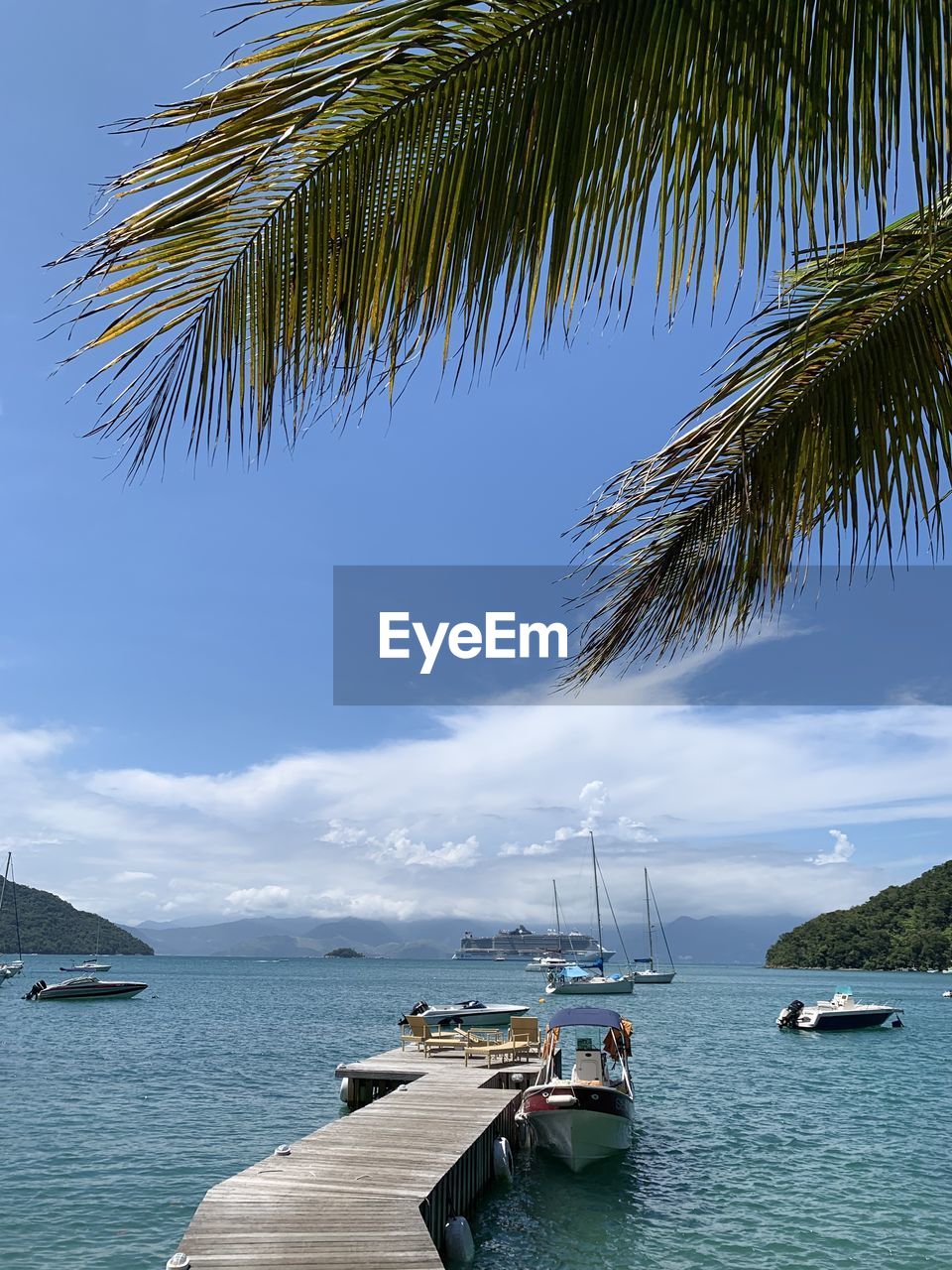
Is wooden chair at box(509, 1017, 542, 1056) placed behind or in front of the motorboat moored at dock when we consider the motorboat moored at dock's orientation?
behind

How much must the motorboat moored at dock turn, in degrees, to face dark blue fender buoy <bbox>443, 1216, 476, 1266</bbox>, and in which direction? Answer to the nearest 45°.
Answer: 0° — it already faces it

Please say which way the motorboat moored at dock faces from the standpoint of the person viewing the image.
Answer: facing the viewer

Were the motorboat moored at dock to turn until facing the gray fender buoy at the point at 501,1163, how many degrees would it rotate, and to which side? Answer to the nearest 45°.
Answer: approximately 45° to its right

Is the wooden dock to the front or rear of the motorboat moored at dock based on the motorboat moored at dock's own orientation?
to the front

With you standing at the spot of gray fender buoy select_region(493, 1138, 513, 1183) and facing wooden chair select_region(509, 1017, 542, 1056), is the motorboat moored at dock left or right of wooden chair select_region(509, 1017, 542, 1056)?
right

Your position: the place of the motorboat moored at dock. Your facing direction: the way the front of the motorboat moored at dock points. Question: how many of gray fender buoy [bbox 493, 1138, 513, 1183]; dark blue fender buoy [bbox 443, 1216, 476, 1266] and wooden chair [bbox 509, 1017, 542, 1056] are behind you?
1
